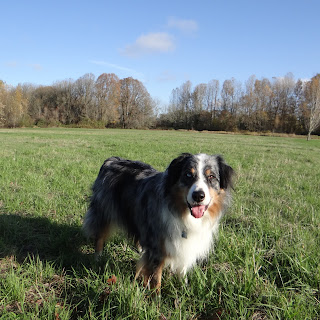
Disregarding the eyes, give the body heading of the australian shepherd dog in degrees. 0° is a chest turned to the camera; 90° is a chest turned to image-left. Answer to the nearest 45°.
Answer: approximately 315°
